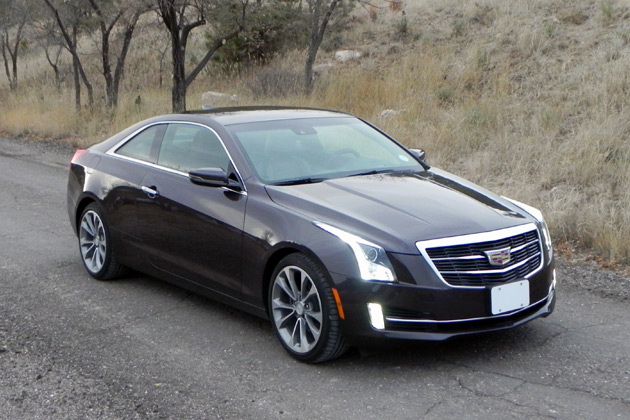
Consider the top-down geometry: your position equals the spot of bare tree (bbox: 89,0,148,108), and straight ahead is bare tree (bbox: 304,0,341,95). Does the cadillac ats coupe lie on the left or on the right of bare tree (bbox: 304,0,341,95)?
right

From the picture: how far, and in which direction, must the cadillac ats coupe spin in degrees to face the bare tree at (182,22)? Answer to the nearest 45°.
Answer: approximately 135° to its left

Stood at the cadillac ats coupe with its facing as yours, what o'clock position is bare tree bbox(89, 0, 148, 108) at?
The bare tree is roughly at 7 o'clock from the cadillac ats coupe.

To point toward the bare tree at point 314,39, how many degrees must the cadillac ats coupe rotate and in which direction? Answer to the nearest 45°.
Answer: approximately 135° to its left

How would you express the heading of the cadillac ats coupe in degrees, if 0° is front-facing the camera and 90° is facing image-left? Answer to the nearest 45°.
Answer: approximately 315°
